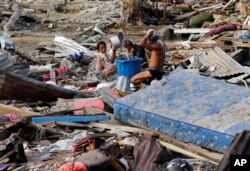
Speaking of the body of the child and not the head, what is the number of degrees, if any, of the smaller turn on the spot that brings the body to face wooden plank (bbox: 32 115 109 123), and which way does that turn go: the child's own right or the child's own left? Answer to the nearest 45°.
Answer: approximately 45° to the child's own right

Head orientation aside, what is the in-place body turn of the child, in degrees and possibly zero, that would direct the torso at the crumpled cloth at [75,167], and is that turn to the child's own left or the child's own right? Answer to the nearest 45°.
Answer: approximately 45° to the child's own right

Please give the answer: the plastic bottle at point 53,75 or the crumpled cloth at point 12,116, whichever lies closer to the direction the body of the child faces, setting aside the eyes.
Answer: the crumpled cloth

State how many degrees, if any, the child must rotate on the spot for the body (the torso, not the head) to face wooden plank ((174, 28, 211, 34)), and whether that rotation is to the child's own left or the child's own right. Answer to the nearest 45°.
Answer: approximately 90° to the child's own left

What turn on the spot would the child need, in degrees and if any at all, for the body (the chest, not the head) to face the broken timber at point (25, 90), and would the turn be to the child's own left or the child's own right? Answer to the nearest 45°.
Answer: approximately 90° to the child's own right

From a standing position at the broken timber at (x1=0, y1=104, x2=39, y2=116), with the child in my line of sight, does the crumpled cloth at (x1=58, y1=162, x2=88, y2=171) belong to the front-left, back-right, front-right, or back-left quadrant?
back-right

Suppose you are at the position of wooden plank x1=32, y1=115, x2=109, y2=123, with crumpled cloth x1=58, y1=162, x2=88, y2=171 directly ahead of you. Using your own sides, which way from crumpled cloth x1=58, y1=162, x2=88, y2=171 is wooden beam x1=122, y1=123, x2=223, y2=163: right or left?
left

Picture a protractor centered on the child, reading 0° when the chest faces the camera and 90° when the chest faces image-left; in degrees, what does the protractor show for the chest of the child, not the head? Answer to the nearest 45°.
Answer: approximately 315°
